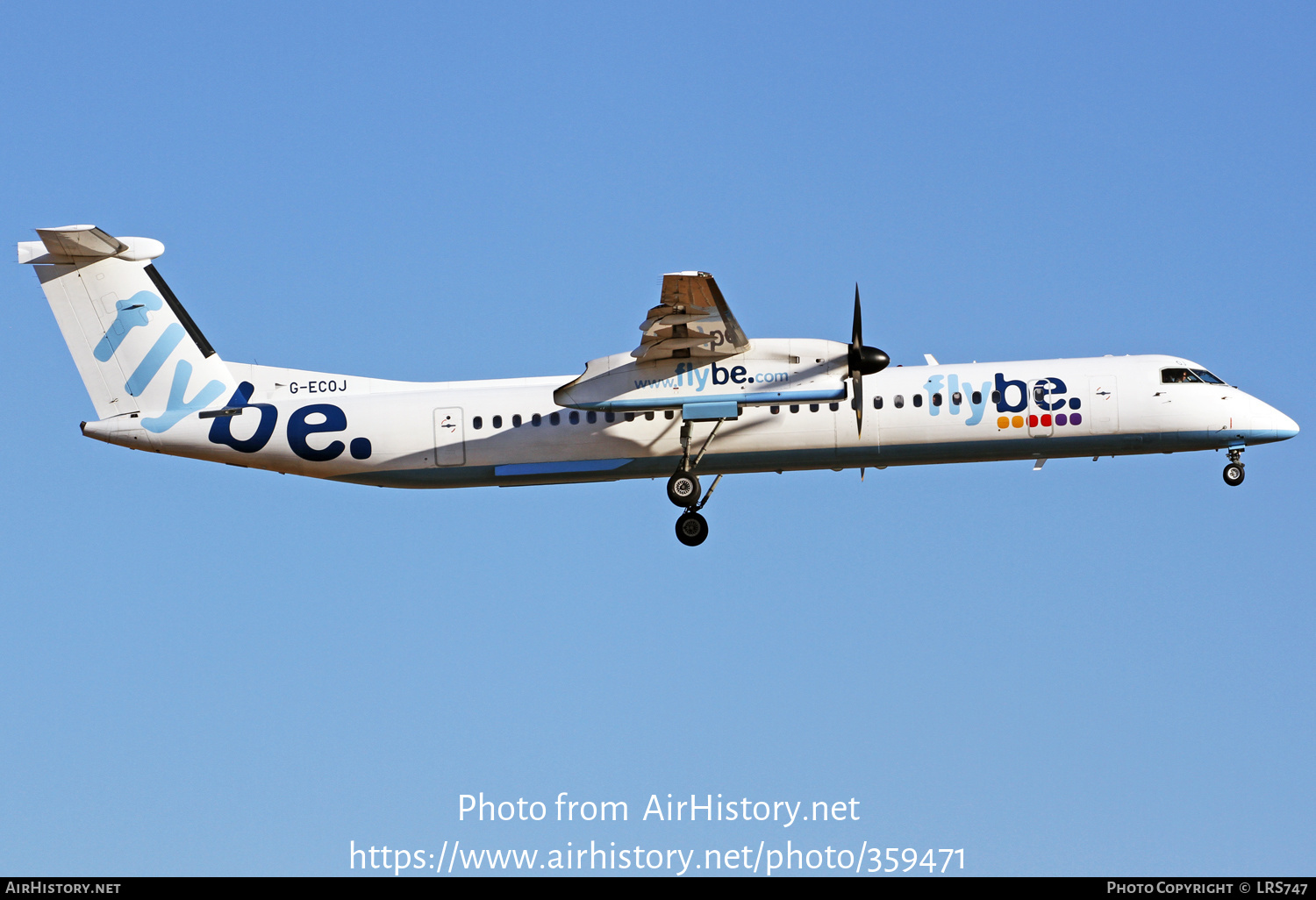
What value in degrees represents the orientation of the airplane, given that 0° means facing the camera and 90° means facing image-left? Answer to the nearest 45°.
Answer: approximately 270°
